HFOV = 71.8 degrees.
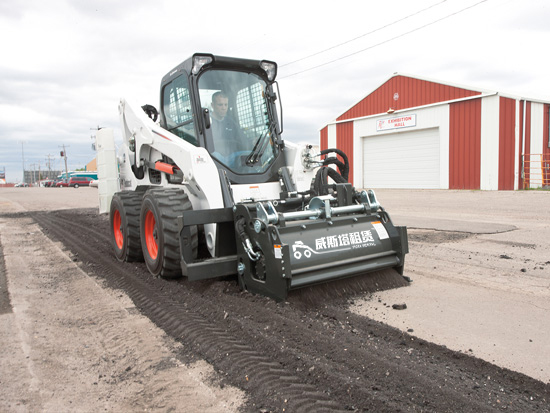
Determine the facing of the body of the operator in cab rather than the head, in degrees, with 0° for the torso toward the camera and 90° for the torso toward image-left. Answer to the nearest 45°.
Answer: approximately 315°

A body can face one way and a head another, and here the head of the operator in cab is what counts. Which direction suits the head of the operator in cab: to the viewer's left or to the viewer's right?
to the viewer's right

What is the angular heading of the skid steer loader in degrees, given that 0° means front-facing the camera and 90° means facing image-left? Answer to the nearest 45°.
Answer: approximately 315°

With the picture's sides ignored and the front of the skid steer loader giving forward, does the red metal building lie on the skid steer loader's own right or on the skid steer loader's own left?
on the skid steer loader's own left

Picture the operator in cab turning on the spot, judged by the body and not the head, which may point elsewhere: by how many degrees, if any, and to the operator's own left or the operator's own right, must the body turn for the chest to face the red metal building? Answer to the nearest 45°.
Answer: approximately 90° to the operator's own left
